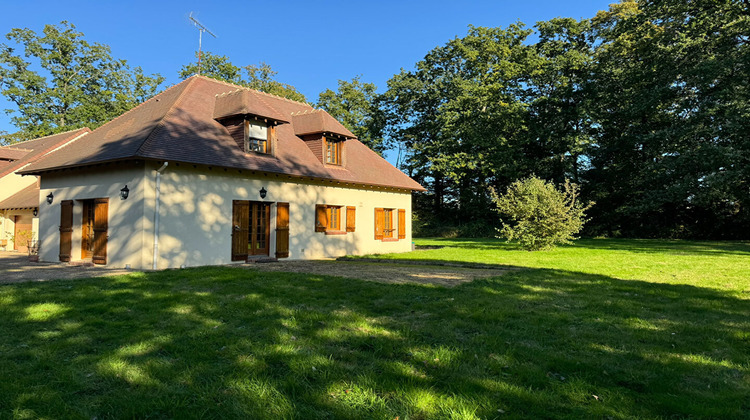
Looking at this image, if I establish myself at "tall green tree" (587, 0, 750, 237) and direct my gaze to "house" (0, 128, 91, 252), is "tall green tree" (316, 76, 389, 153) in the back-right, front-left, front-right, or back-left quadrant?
front-right

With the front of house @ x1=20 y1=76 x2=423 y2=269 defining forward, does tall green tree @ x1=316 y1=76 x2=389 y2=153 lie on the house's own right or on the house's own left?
on the house's own left

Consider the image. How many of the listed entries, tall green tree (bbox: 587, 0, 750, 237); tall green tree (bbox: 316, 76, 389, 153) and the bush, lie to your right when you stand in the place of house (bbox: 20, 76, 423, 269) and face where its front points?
0

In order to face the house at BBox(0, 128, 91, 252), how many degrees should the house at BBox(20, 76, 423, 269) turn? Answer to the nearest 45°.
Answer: approximately 180°

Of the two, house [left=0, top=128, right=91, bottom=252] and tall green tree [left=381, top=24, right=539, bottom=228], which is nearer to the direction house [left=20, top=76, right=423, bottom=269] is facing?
the tall green tree

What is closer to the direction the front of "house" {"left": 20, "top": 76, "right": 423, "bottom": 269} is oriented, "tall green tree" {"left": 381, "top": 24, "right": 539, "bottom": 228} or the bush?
the bush

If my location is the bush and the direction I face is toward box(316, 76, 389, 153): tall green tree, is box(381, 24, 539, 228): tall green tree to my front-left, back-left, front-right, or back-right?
front-right

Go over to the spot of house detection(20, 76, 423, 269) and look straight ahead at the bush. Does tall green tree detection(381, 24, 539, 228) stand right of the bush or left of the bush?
left

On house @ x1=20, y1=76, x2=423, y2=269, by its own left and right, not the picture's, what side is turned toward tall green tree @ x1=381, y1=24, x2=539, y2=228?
left

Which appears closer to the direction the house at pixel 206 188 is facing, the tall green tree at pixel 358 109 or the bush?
the bush

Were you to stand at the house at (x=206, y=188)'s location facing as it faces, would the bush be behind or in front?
in front

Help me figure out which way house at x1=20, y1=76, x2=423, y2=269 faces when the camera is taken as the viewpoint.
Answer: facing the viewer and to the right of the viewer

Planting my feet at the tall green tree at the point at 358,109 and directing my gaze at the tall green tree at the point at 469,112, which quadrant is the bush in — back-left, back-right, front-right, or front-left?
front-right

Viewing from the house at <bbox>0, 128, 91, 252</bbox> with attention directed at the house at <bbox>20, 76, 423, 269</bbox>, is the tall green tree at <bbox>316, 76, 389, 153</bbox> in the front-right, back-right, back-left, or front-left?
front-left

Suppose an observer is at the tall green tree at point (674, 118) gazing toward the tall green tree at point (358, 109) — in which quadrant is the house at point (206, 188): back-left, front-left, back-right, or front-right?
front-left
